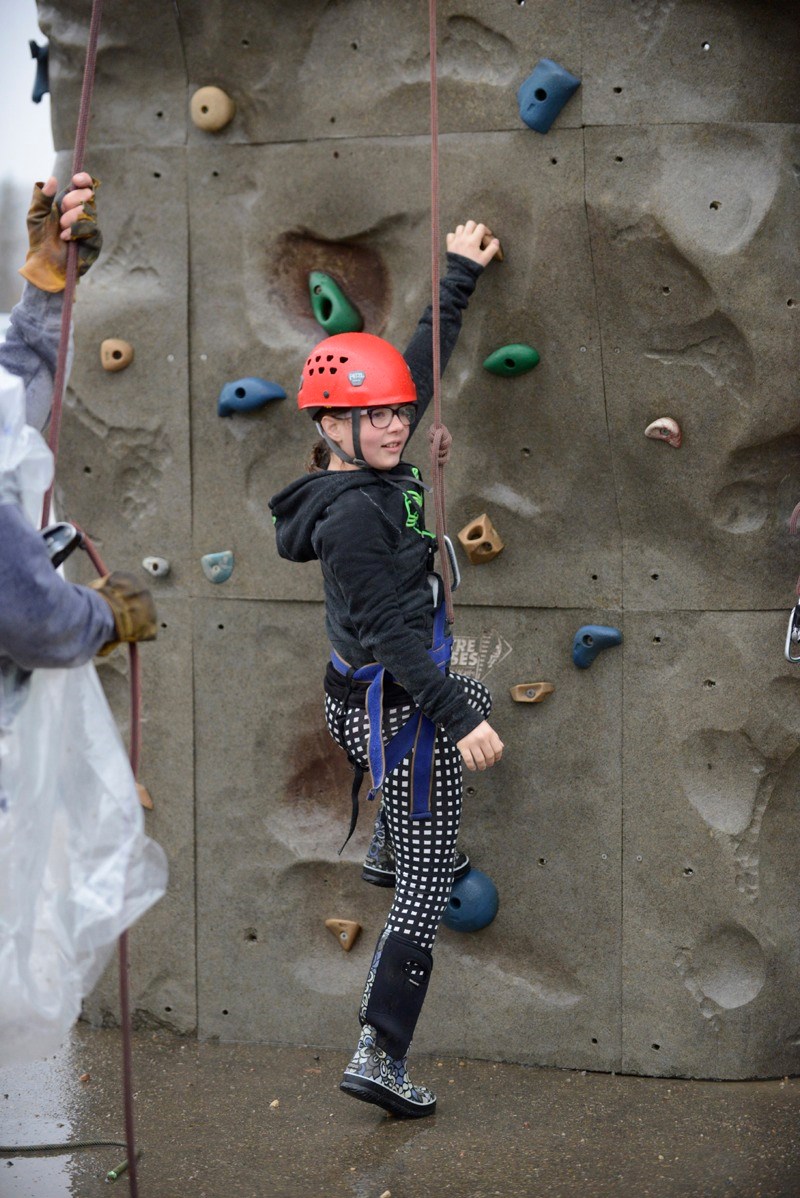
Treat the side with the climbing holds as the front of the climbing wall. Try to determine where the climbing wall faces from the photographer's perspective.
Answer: facing the viewer

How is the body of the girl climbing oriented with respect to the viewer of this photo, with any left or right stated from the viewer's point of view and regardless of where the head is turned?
facing to the right of the viewer

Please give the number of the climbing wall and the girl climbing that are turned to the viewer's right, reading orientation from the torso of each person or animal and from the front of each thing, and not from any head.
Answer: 1

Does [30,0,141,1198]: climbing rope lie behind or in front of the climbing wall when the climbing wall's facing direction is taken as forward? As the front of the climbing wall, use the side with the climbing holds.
in front

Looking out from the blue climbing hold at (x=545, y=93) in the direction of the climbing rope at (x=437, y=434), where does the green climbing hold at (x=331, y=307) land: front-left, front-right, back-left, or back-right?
front-right

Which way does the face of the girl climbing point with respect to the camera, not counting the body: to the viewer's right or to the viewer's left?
to the viewer's right

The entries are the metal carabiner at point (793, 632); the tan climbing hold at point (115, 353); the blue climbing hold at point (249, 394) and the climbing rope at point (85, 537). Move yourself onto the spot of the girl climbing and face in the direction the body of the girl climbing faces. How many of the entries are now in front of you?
1
